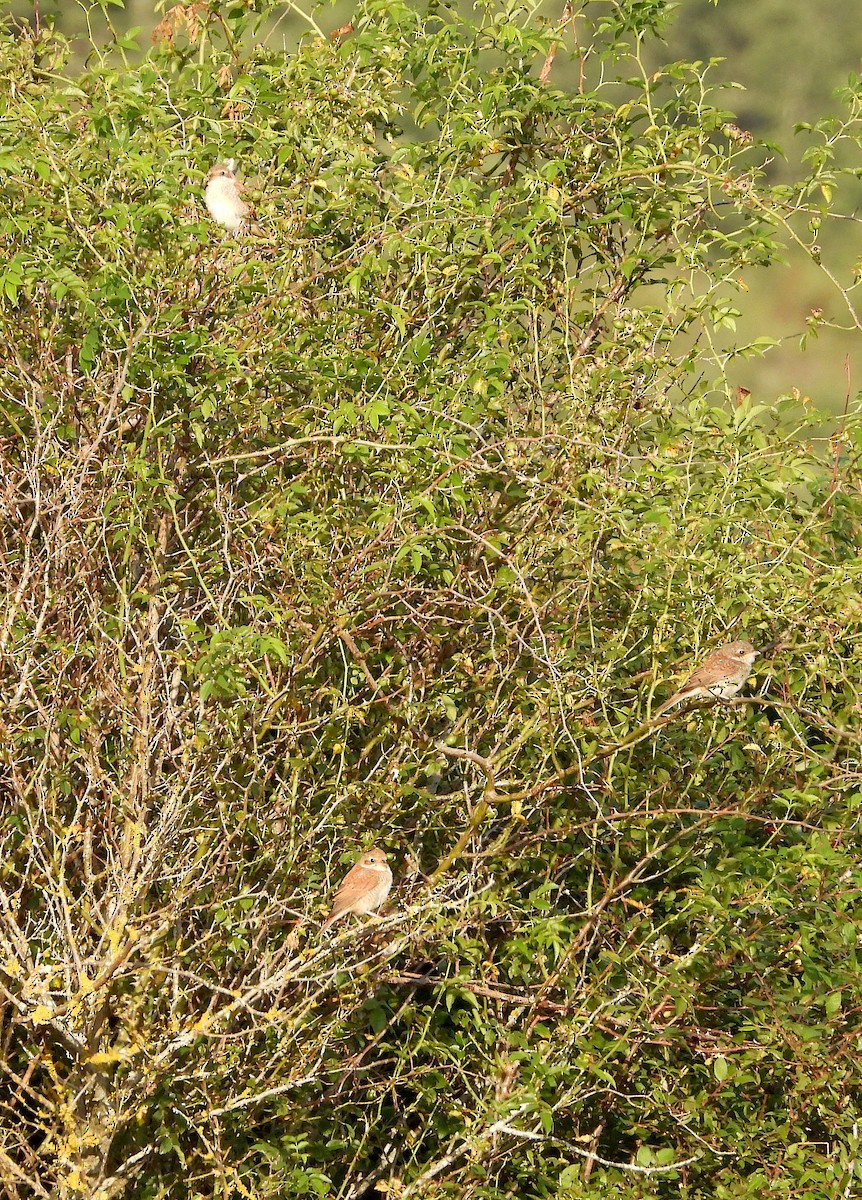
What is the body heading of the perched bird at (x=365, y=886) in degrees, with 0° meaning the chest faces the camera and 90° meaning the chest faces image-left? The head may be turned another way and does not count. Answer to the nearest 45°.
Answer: approximately 315°

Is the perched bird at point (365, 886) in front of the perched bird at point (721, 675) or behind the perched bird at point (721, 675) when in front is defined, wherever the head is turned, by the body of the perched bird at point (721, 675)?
behind

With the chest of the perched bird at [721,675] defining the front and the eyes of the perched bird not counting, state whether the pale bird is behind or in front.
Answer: behind

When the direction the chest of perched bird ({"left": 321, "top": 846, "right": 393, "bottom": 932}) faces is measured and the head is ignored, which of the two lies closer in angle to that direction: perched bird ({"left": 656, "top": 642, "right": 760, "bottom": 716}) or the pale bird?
the perched bird

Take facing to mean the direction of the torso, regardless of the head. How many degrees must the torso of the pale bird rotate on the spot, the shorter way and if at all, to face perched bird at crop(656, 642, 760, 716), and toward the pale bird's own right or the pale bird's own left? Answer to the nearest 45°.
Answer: approximately 90° to the pale bird's own left

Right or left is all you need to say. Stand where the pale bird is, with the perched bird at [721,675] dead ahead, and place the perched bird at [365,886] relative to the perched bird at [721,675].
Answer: right

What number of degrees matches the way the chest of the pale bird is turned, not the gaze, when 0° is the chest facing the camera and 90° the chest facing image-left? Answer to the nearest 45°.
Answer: approximately 45°

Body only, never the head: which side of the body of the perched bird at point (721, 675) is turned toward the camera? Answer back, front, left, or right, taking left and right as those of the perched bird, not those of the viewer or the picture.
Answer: right

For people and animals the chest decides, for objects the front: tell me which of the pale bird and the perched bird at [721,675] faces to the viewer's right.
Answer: the perched bird

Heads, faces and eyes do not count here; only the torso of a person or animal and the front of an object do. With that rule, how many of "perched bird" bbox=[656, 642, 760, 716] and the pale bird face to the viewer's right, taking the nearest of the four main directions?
1

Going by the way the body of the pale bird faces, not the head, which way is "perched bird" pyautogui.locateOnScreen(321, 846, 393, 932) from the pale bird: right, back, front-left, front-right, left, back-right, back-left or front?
front-left

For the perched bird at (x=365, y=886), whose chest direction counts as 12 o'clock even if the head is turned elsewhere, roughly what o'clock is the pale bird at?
The pale bird is roughly at 7 o'clock from the perched bird.
